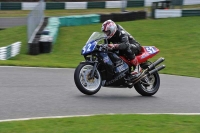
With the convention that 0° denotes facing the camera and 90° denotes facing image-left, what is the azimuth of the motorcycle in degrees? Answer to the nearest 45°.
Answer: approximately 45°
